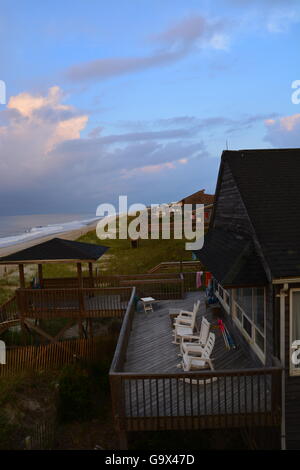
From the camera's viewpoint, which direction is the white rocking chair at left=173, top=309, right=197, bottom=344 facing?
to the viewer's left

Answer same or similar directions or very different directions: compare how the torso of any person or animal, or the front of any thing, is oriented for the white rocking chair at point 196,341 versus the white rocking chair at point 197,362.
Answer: same or similar directions

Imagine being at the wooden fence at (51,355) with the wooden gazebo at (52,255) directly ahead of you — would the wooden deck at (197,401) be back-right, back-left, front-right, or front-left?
back-right

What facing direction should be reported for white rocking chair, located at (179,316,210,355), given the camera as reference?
facing to the left of the viewer

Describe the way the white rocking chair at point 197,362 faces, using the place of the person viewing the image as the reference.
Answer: facing to the left of the viewer

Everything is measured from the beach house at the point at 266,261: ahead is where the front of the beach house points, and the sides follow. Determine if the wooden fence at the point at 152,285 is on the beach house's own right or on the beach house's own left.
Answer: on the beach house's own right

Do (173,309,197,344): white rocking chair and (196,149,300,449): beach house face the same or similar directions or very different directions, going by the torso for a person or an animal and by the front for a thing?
same or similar directions

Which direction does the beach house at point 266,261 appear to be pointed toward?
to the viewer's left

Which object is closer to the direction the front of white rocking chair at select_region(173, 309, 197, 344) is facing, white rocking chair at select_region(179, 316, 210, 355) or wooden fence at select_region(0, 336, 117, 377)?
the wooden fence
